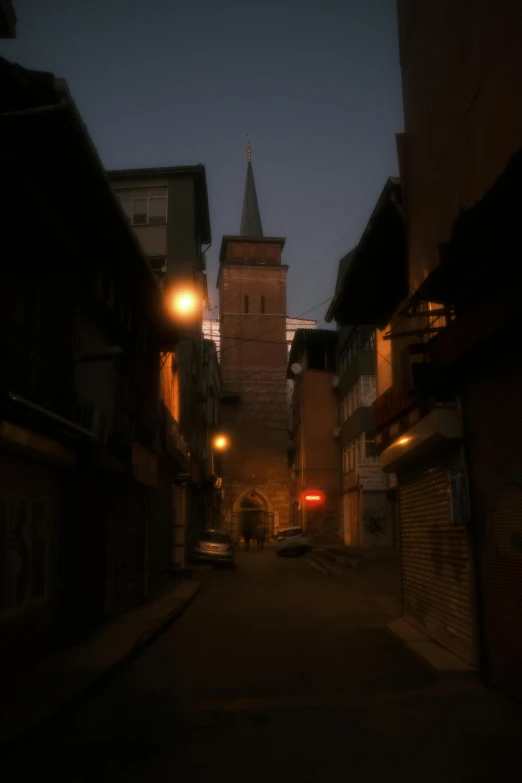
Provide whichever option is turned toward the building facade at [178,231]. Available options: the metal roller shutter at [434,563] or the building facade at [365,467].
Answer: the building facade at [365,467]

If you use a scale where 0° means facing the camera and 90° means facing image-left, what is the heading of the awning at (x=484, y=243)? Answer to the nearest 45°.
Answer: approximately 90°

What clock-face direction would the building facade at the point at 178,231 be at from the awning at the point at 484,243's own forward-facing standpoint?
The building facade is roughly at 2 o'clock from the awning.

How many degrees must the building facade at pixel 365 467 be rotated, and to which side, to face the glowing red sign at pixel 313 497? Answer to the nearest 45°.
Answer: approximately 135° to its right

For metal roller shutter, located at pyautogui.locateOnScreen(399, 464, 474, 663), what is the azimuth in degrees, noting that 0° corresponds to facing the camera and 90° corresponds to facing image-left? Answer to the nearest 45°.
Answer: approximately 45°

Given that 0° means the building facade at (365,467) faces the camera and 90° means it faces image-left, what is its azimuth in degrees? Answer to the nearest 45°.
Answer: approximately 45°

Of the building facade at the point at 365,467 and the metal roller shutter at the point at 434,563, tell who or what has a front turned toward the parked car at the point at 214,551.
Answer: the building facade
